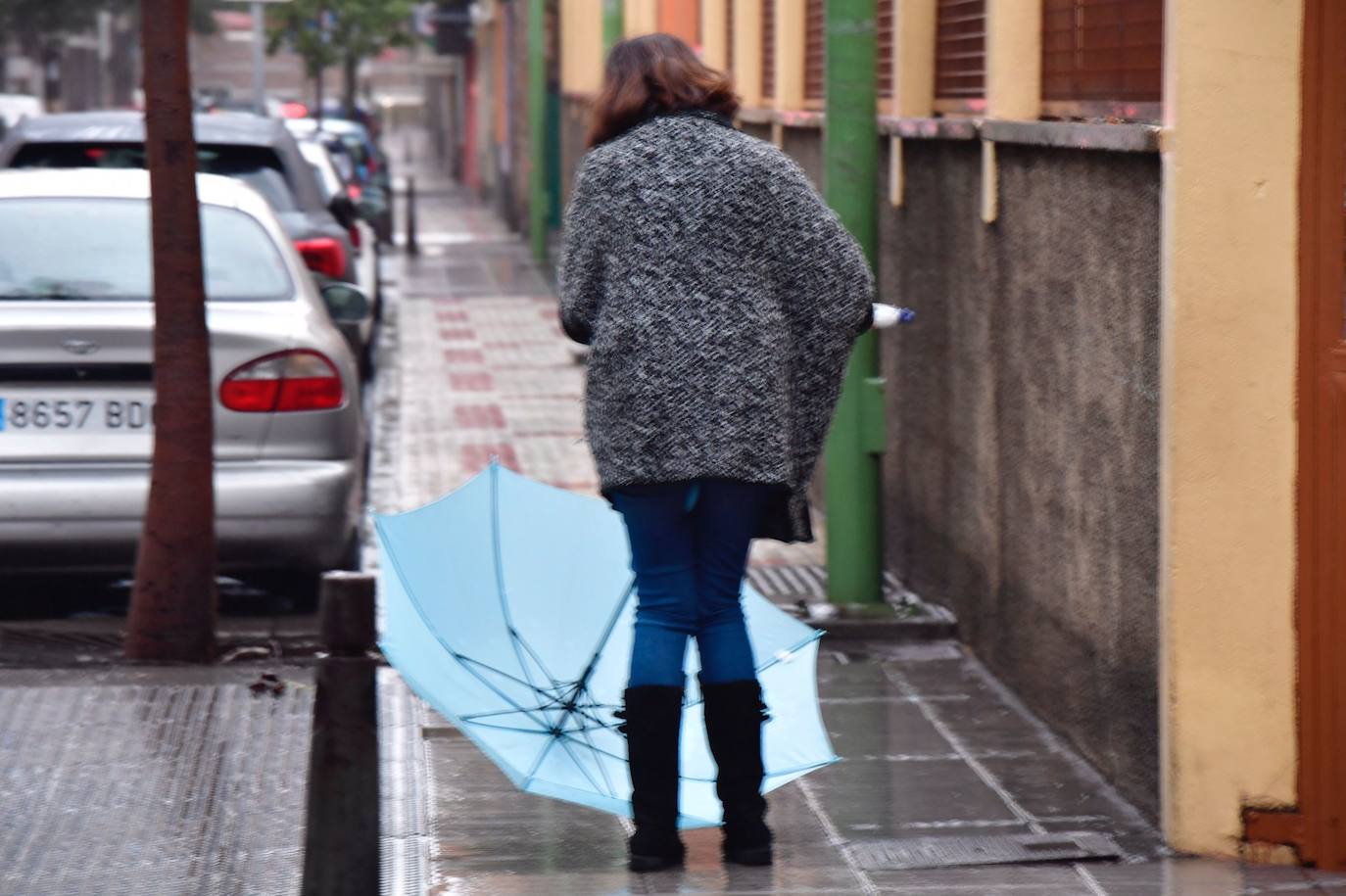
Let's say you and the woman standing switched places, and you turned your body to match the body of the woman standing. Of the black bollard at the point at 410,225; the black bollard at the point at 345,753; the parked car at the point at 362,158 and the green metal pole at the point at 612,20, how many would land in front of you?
3

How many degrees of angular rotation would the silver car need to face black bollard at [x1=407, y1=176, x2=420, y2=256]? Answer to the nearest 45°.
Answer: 0° — it already faces it

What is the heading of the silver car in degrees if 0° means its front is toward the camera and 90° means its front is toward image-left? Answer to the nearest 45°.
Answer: approximately 180°

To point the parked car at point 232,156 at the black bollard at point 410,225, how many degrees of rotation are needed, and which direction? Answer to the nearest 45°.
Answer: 0° — it already faces it

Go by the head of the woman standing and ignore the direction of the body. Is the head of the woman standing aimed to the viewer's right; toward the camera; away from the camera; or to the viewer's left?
away from the camera

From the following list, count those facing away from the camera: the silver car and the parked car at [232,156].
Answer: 2

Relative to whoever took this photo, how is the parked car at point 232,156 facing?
facing away from the viewer

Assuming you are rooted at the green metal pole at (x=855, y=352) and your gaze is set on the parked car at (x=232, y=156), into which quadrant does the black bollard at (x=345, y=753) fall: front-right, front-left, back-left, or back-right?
back-left

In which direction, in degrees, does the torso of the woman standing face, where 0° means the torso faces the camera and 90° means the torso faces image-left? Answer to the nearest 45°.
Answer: approximately 180°

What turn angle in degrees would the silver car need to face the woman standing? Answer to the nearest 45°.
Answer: approximately 180°

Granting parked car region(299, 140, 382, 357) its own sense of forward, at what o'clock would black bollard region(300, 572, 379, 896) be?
The black bollard is roughly at 6 o'clock from the parked car.

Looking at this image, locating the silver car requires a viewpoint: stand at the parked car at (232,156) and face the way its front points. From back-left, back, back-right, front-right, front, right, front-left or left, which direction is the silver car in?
back

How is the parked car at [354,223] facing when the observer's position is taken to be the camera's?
facing away from the viewer
